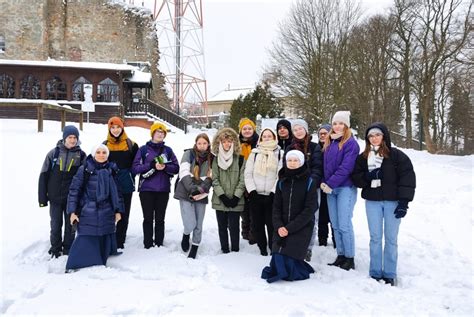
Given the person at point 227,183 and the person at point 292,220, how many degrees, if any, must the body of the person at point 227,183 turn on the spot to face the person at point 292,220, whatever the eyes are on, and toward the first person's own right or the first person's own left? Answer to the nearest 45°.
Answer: approximately 45° to the first person's own left

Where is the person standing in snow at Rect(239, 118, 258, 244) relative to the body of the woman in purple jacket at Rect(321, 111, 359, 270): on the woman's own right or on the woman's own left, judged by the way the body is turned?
on the woman's own right

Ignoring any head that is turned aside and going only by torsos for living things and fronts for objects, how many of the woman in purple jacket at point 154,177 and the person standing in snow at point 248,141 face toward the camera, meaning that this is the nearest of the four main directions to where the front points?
2
